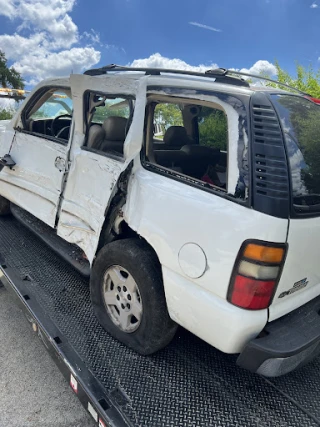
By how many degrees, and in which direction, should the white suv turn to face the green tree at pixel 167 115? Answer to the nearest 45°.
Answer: approximately 45° to its right

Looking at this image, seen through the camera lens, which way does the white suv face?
facing away from the viewer and to the left of the viewer

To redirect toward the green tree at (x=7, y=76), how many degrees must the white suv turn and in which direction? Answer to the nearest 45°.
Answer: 0° — it already faces it
